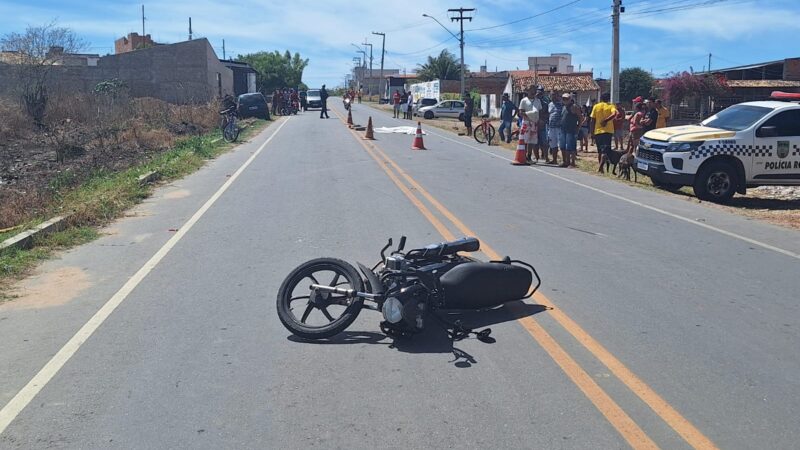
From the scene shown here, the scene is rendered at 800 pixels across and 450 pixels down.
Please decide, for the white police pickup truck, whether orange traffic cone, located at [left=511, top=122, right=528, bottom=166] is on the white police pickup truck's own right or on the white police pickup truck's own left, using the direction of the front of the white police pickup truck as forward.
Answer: on the white police pickup truck's own right

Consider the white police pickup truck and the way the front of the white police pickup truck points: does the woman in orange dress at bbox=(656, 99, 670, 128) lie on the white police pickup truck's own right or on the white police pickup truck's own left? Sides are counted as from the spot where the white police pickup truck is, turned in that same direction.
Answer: on the white police pickup truck's own right

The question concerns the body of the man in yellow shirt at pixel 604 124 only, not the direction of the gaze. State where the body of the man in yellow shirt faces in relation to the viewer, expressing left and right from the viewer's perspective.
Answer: facing away from the viewer

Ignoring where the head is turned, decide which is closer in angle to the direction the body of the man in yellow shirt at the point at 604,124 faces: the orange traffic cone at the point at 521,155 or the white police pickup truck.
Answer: the orange traffic cone

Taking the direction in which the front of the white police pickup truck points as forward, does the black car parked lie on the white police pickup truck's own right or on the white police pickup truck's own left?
on the white police pickup truck's own right

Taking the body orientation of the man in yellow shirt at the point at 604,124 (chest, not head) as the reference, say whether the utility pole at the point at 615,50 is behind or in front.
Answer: in front

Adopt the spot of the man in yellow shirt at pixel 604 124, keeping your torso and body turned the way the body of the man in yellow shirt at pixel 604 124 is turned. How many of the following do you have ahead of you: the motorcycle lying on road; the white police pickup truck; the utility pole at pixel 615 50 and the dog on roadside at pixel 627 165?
1

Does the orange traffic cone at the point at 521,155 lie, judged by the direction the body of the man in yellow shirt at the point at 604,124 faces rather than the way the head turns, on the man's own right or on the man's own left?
on the man's own left

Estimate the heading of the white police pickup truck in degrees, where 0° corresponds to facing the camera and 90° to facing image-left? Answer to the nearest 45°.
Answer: approximately 45°

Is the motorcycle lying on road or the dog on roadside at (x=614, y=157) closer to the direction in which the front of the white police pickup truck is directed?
the motorcycle lying on road

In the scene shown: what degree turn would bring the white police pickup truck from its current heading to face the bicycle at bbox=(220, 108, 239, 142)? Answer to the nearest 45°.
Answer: approximately 90° to its right
